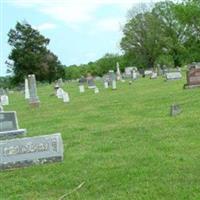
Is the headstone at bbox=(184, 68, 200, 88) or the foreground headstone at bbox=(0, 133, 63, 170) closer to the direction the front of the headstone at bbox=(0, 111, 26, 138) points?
the foreground headstone

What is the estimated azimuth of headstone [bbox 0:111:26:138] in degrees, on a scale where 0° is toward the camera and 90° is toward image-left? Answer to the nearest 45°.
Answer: approximately 0°

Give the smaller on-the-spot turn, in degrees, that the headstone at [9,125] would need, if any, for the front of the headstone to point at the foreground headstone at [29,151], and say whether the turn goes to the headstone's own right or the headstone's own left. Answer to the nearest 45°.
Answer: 0° — it already faces it

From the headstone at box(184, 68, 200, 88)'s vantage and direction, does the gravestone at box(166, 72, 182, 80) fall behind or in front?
behind

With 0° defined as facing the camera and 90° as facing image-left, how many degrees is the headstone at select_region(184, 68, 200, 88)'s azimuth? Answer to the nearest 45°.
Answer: approximately 0°

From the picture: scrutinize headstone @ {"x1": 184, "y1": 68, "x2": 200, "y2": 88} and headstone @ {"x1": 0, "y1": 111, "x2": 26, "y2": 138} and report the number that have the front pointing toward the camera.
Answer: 2

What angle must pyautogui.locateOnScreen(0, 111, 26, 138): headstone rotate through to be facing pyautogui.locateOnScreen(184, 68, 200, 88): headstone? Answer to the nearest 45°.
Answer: approximately 135° to its left
